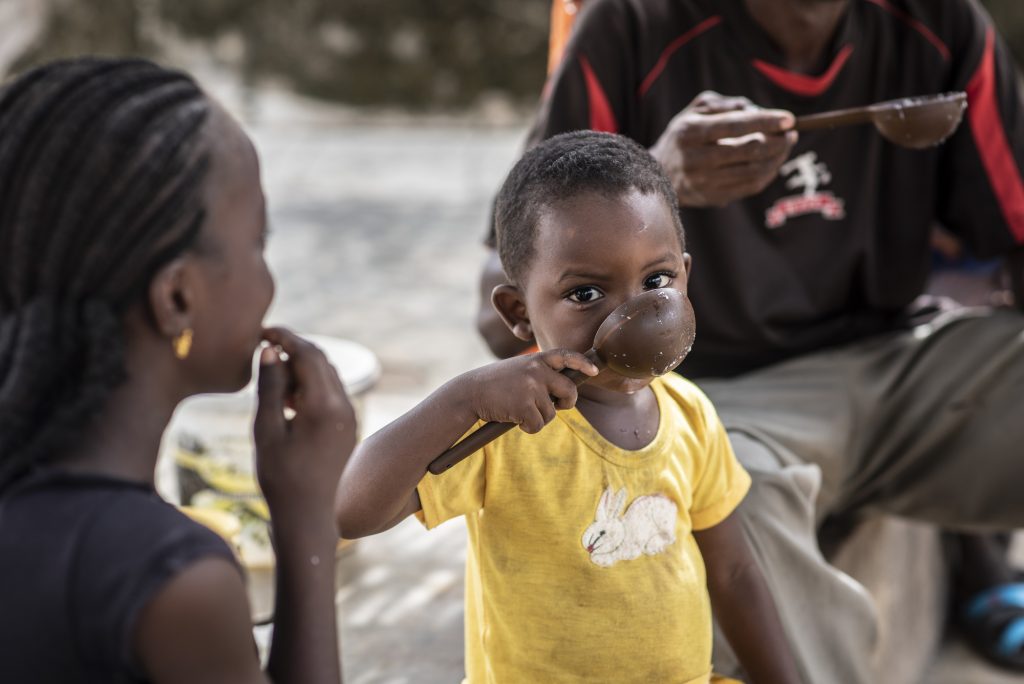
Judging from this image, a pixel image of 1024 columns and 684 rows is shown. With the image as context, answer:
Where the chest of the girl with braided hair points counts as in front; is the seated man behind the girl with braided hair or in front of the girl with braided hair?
in front

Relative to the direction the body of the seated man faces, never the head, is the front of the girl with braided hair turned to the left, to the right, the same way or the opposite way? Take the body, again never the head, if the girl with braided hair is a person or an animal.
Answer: the opposite way

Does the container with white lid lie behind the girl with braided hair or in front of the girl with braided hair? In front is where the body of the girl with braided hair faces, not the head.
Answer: in front

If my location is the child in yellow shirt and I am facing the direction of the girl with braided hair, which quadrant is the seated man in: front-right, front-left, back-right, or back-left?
back-right

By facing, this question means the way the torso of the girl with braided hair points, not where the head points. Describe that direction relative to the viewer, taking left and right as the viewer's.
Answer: facing away from the viewer and to the right of the viewer

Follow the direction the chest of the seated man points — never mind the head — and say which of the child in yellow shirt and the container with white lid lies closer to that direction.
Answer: the child in yellow shirt

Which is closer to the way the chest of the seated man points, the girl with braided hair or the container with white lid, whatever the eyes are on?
the girl with braided hair

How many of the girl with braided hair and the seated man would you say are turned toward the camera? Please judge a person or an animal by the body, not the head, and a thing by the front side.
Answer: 1

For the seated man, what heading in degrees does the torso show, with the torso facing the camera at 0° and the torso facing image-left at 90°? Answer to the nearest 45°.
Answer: approximately 0°

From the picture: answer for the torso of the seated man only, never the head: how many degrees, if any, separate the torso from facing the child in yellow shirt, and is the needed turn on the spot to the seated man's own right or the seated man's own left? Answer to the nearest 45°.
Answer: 0° — they already face them
